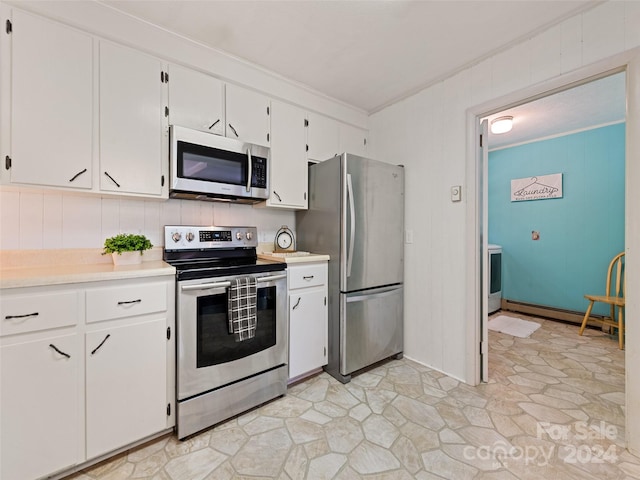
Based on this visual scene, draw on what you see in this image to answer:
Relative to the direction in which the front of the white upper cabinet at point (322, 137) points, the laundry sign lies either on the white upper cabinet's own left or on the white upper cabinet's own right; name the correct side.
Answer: on the white upper cabinet's own left

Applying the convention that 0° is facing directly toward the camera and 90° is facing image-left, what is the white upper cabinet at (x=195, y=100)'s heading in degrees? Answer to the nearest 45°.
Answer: approximately 315°

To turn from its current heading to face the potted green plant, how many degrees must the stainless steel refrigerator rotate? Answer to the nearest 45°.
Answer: approximately 90° to its right

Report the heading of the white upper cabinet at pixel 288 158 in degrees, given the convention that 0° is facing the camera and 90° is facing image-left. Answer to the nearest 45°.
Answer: approximately 315°

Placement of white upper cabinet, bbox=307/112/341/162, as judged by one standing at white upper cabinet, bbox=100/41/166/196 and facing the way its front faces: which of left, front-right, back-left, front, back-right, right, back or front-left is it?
front-left

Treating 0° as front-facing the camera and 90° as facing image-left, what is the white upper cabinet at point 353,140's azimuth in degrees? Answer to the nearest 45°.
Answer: approximately 315°

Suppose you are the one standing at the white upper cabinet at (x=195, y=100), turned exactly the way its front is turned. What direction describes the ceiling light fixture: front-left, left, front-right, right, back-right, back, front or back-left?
front-left

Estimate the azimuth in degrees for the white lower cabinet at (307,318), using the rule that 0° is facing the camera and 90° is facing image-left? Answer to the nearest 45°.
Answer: approximately 315°

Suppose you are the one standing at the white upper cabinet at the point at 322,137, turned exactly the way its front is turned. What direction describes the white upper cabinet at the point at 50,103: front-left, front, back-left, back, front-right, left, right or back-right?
right
